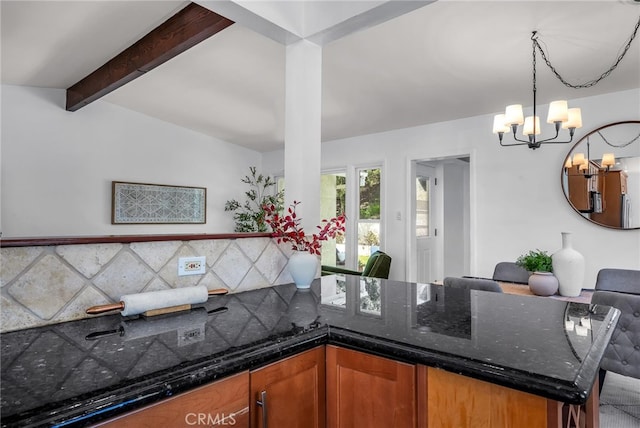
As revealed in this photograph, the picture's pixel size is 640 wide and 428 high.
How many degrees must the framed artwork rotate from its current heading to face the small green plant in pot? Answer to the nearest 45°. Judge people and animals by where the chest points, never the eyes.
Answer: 0° — it already faces it

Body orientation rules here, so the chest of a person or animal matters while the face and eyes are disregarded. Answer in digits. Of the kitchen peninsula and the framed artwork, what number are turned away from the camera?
0

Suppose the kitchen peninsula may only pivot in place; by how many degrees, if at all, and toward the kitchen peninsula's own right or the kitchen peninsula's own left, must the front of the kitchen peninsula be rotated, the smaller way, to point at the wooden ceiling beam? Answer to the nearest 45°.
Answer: approximately 135° to the kitchen peninsula's own right

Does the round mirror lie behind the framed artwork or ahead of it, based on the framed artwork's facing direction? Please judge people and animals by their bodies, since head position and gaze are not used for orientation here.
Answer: ahead

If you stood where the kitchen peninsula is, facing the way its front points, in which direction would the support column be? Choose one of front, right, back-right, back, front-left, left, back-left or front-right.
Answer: back

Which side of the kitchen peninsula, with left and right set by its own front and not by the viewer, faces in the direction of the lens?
front

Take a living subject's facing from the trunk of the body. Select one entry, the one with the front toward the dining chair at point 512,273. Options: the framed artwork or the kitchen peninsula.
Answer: the framed artwork

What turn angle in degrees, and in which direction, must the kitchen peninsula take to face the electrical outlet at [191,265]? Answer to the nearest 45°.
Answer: approximately 135° to its right

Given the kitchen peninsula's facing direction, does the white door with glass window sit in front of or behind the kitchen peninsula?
behind

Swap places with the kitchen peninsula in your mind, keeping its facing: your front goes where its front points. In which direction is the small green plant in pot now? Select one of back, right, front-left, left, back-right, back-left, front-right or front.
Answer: back-left

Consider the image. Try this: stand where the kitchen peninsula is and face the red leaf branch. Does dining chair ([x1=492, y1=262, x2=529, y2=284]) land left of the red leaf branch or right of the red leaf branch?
right

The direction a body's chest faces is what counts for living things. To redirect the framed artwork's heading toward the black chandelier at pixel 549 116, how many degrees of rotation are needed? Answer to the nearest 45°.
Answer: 0° — it already faces it
